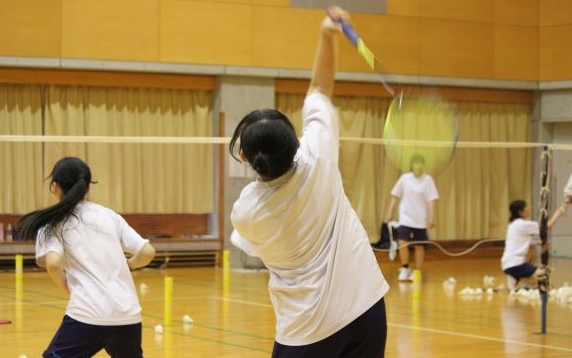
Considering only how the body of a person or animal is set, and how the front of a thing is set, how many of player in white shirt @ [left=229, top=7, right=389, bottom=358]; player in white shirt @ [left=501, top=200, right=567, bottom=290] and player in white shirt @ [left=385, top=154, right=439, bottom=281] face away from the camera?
1

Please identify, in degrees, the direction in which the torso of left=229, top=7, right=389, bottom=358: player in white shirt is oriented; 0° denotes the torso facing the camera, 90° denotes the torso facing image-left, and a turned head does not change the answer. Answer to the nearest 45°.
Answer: approximately 180°

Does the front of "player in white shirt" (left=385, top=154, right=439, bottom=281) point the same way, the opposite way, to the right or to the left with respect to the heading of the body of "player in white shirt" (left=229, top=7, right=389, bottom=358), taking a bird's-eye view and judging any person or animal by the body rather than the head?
the opposite way

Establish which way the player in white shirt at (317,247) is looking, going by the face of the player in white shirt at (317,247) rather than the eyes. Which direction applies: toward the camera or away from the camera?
away from the camera

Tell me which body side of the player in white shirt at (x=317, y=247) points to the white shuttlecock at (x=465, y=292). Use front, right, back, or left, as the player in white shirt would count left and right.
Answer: front

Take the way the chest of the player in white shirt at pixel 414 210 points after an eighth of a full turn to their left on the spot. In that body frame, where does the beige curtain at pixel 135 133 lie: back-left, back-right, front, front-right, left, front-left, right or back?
back-right

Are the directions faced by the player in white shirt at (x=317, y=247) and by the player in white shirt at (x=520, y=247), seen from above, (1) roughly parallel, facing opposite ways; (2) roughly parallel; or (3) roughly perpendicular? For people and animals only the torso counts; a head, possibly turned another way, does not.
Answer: roughly perpendicular

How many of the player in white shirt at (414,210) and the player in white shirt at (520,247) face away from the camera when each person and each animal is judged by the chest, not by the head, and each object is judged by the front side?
0

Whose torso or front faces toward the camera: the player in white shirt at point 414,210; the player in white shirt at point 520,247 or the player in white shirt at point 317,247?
the player in white shirt at point 414,210
